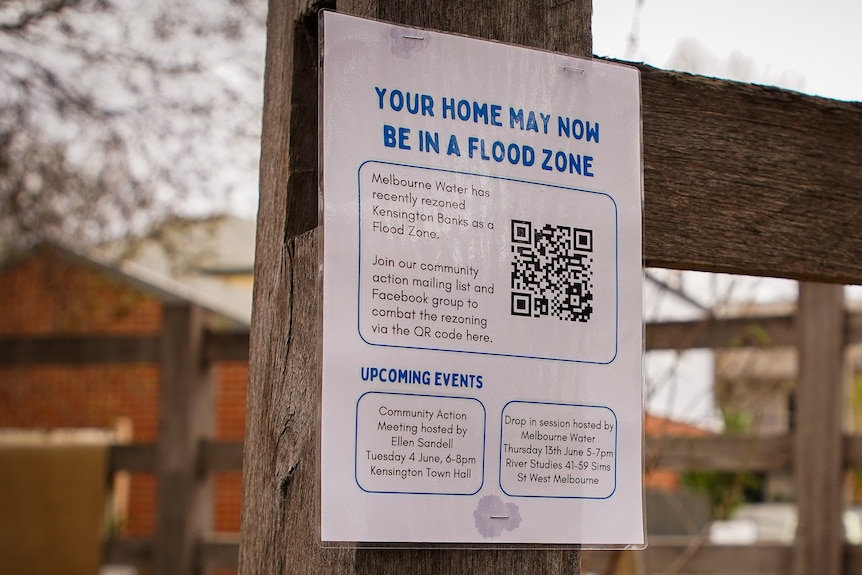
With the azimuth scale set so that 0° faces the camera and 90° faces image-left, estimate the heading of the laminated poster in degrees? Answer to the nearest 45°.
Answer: approximately 315°

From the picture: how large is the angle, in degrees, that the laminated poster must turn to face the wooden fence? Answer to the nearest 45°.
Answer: approximately 135° to its left
